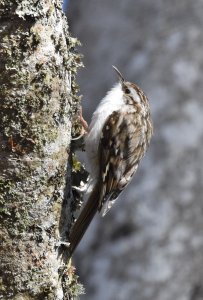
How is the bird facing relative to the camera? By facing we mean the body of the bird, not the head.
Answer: to the viewer's left
